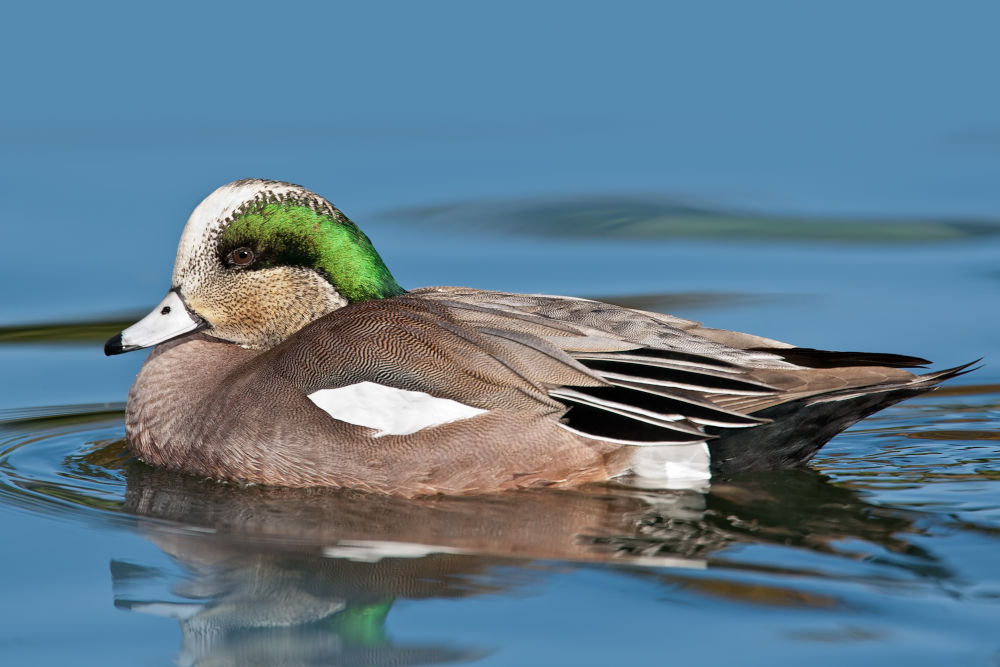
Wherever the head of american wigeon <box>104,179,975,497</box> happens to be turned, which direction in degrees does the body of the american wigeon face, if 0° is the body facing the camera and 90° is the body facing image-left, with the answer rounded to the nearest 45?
approximately 90°
